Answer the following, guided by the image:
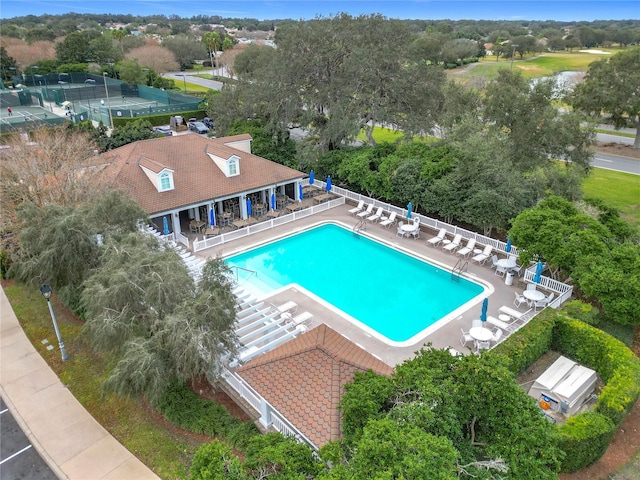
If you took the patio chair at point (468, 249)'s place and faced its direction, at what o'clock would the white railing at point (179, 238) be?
The white railing is roughly at 1 o'clock from the patio chair.

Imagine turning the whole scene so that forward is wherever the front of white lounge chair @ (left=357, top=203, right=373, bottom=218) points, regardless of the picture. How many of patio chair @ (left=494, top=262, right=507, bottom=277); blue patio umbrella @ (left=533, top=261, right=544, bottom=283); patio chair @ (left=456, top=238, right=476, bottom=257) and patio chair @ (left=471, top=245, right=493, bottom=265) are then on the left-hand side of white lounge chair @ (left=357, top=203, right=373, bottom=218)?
4

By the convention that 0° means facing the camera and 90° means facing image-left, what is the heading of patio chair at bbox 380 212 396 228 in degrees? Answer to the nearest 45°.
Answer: approximately 45°

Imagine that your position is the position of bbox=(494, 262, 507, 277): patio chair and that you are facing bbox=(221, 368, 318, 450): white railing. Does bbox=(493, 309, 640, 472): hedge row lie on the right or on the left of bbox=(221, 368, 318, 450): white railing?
left

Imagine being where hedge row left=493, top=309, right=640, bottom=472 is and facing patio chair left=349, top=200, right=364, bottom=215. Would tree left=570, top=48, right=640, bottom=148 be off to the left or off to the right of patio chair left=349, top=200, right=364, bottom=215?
right
